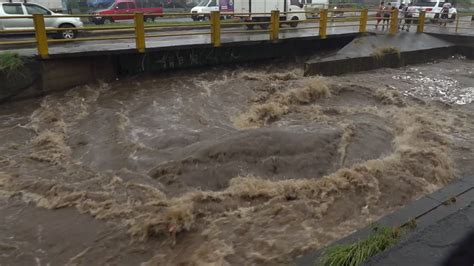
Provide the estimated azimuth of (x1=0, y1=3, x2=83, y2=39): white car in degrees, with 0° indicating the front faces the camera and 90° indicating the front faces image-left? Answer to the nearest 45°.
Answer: approximately 270°

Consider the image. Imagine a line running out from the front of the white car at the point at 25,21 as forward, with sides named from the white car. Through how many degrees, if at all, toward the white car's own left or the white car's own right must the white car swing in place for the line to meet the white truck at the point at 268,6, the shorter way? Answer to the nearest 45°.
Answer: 0° — it already faces it

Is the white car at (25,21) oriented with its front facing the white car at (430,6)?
yes
